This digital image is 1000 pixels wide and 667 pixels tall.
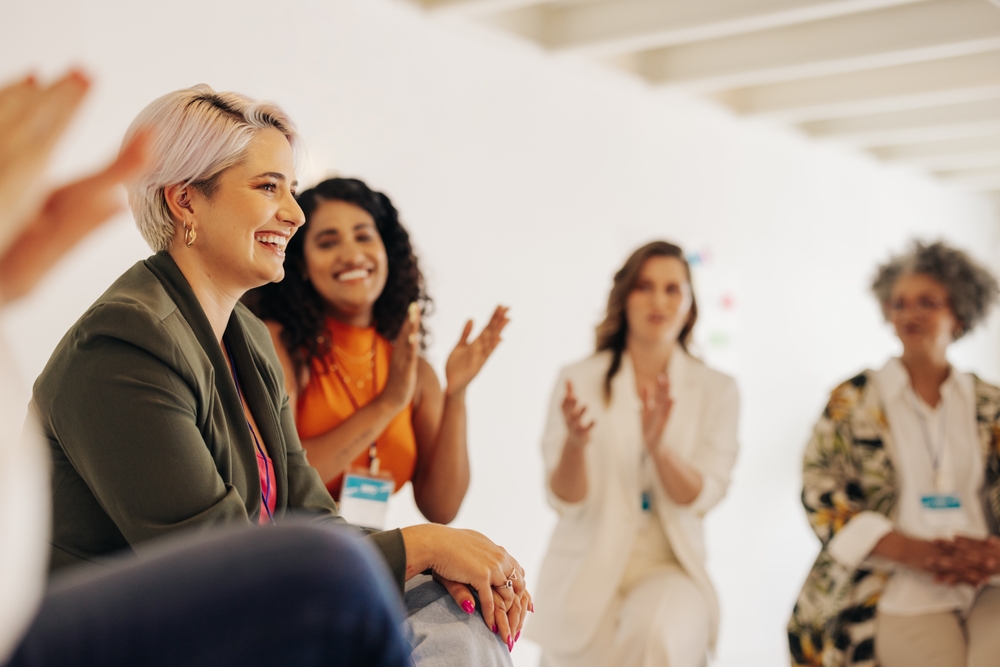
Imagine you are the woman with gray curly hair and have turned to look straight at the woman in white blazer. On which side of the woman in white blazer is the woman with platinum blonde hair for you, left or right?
left

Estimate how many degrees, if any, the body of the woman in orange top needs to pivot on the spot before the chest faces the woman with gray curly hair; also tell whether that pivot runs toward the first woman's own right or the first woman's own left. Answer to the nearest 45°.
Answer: approximately 45° to the first woman's own left

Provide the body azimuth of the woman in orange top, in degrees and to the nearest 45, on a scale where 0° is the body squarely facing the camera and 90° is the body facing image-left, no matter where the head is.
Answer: approximately 315°

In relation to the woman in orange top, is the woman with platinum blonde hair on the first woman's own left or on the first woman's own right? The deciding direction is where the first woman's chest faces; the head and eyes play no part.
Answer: on the first woman's own right

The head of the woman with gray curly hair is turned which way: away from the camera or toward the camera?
toward the camera

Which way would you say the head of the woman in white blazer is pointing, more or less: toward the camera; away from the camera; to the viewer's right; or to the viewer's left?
toward the camera

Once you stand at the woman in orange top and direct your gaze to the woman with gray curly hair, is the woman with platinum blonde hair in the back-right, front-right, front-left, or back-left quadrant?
back-right
